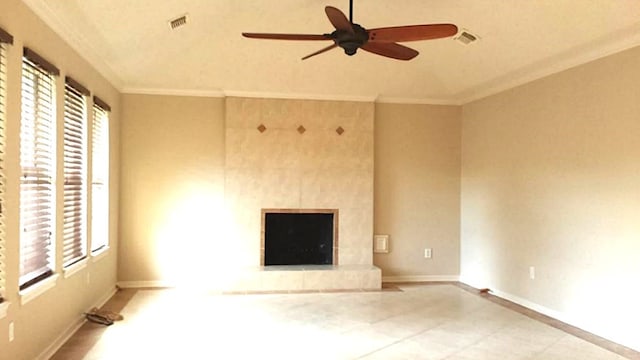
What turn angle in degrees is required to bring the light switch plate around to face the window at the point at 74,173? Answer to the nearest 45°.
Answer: approximately 45° to its right

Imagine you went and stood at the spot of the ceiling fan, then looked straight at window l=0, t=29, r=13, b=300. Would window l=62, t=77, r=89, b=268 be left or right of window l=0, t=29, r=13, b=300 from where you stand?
right

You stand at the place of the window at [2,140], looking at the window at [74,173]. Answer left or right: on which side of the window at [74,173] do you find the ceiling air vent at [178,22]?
right

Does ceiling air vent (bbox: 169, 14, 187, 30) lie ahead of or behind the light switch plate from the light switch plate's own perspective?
ahead

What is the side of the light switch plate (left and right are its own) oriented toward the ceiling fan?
front

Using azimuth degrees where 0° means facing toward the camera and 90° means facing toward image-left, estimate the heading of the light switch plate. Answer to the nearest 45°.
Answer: approximately 0°

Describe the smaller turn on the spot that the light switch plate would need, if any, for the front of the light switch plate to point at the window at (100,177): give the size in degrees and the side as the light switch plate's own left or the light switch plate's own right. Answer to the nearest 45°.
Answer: approximately 45° to the light switch plate's own right

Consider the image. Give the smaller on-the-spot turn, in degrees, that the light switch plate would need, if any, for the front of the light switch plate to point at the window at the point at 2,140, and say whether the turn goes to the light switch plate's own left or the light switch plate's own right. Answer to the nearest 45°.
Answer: approximately 45° to the light switch plate's own right
